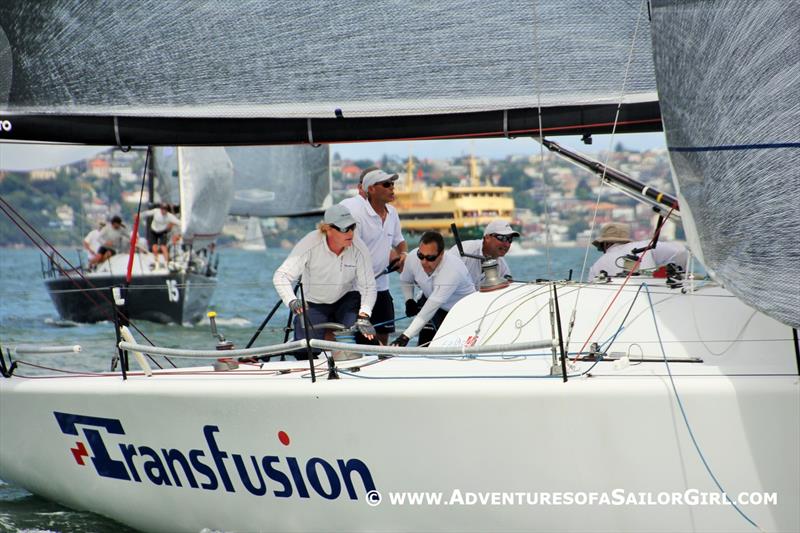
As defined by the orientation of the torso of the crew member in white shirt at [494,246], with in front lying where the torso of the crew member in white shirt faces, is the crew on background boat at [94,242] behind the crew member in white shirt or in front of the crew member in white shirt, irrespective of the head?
behind

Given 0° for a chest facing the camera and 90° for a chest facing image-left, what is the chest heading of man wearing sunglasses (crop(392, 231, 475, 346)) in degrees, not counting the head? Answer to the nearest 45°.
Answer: approximately 45°

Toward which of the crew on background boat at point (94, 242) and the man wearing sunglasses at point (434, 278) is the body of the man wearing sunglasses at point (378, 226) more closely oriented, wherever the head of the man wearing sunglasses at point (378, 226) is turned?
the man wearing sunglasses

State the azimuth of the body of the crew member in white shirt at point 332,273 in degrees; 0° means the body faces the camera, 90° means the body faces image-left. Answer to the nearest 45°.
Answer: approximately 315°

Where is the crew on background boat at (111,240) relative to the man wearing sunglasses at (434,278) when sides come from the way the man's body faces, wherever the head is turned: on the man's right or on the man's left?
on the man's right
